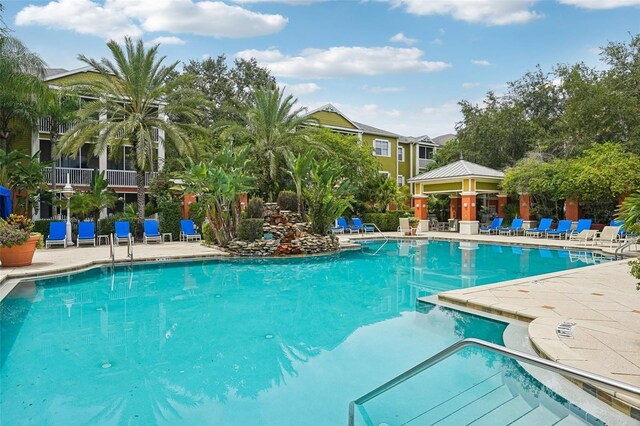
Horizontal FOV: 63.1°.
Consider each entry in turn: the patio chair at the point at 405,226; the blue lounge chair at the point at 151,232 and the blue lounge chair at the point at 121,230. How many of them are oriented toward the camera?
3

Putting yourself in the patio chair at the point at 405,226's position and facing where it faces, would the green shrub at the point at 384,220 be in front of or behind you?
behind

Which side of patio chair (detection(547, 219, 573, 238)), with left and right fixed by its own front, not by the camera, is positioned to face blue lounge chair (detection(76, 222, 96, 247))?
front

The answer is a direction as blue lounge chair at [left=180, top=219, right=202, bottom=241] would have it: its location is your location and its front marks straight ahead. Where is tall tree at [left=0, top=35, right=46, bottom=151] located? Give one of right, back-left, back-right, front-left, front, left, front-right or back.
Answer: right

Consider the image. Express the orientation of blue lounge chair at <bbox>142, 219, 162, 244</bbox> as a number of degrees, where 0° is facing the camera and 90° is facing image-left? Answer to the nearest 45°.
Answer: approximately 0°

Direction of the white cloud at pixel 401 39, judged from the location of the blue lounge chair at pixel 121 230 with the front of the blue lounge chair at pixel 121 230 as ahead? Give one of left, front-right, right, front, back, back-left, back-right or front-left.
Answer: left

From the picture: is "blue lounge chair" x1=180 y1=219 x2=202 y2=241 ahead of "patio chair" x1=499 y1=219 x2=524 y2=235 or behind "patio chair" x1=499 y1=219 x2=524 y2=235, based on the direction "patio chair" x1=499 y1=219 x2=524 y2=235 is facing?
ahead

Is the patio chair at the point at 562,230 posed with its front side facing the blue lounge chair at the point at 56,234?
yes

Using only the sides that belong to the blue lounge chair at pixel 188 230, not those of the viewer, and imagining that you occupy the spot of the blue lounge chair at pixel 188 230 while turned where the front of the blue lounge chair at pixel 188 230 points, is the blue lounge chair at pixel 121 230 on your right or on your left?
on your right
